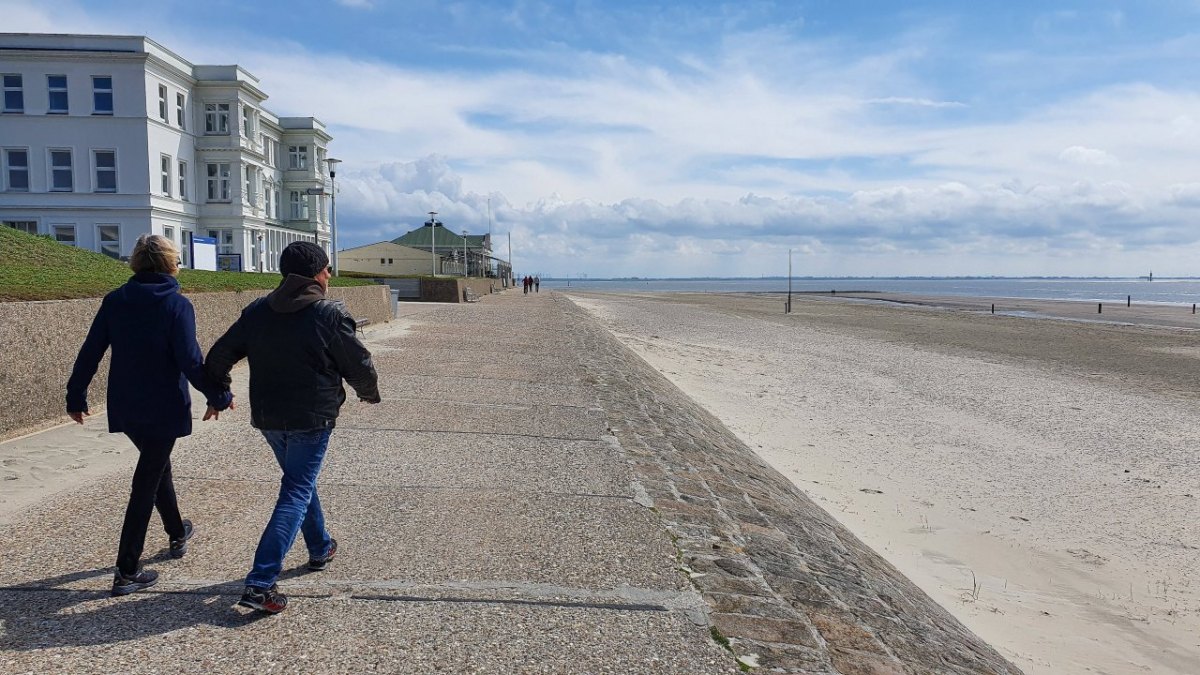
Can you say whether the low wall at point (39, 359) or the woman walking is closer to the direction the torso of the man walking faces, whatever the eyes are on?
the low wall

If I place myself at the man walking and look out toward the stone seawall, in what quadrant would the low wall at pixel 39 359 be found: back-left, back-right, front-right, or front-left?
back-left

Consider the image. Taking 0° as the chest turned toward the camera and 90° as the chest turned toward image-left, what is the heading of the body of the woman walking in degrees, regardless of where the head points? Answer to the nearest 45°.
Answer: approximately 225°

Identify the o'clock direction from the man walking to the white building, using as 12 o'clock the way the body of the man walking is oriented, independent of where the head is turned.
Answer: The white building is roughly at 10 o'clock from the man walking.

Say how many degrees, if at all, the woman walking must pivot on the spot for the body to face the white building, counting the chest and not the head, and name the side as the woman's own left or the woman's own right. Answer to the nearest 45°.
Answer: approximately 45° to the woman's own left

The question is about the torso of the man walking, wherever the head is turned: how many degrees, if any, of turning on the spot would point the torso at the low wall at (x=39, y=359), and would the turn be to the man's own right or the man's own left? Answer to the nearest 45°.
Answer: approximately 90° to the man's own left

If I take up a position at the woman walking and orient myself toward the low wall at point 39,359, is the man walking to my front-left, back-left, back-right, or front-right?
back-right

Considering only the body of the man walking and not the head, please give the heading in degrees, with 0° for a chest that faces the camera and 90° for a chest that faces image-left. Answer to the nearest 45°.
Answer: approximately 225°
